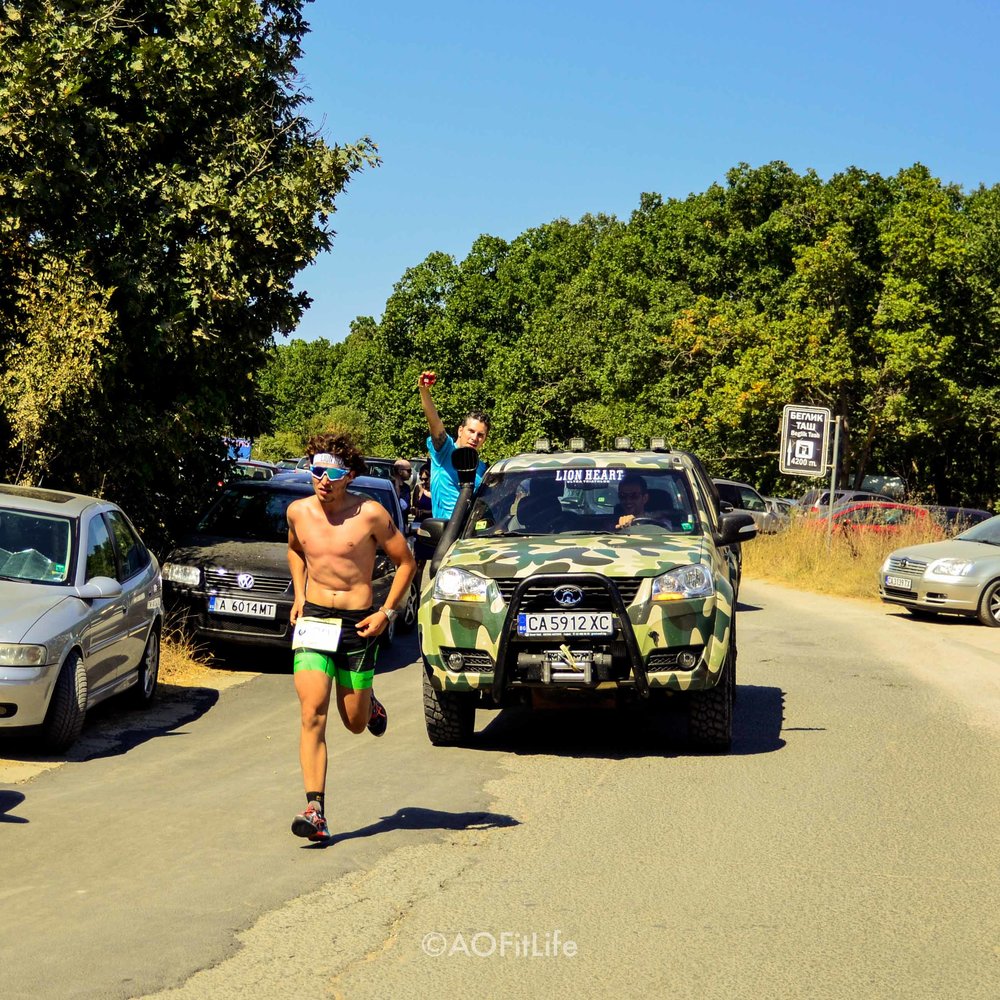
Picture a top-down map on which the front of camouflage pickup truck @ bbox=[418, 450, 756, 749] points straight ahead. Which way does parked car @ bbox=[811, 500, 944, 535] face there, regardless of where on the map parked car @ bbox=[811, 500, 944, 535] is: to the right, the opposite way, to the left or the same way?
to the right

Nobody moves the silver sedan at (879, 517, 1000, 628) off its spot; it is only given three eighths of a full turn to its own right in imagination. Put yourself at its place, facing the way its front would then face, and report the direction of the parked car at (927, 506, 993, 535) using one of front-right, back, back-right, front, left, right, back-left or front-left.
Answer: front

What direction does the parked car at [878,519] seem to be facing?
to the viewer's left

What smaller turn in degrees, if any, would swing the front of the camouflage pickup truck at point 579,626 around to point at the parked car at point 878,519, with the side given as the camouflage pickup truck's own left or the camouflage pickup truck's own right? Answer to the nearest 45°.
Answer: approximately 180°

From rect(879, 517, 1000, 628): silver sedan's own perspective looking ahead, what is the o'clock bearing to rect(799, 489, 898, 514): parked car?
The parked car is roughly at 4 o'clock from the silver sedan.

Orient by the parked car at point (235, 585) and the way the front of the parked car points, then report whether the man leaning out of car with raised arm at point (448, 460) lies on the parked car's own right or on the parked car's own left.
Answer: on the parked car's own left

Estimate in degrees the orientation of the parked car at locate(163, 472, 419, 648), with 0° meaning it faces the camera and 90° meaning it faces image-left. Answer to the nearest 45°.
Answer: approximately 45°

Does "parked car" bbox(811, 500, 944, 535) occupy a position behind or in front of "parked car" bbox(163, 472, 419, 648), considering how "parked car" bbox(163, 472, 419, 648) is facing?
behind

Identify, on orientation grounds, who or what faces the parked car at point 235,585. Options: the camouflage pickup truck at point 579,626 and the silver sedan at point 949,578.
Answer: the silver sedan

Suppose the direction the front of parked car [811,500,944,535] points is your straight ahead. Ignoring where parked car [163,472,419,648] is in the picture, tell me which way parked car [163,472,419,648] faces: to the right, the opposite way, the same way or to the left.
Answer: to the left

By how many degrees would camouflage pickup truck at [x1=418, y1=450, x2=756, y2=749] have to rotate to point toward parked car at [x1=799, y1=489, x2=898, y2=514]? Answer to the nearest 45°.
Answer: approximately 180°
